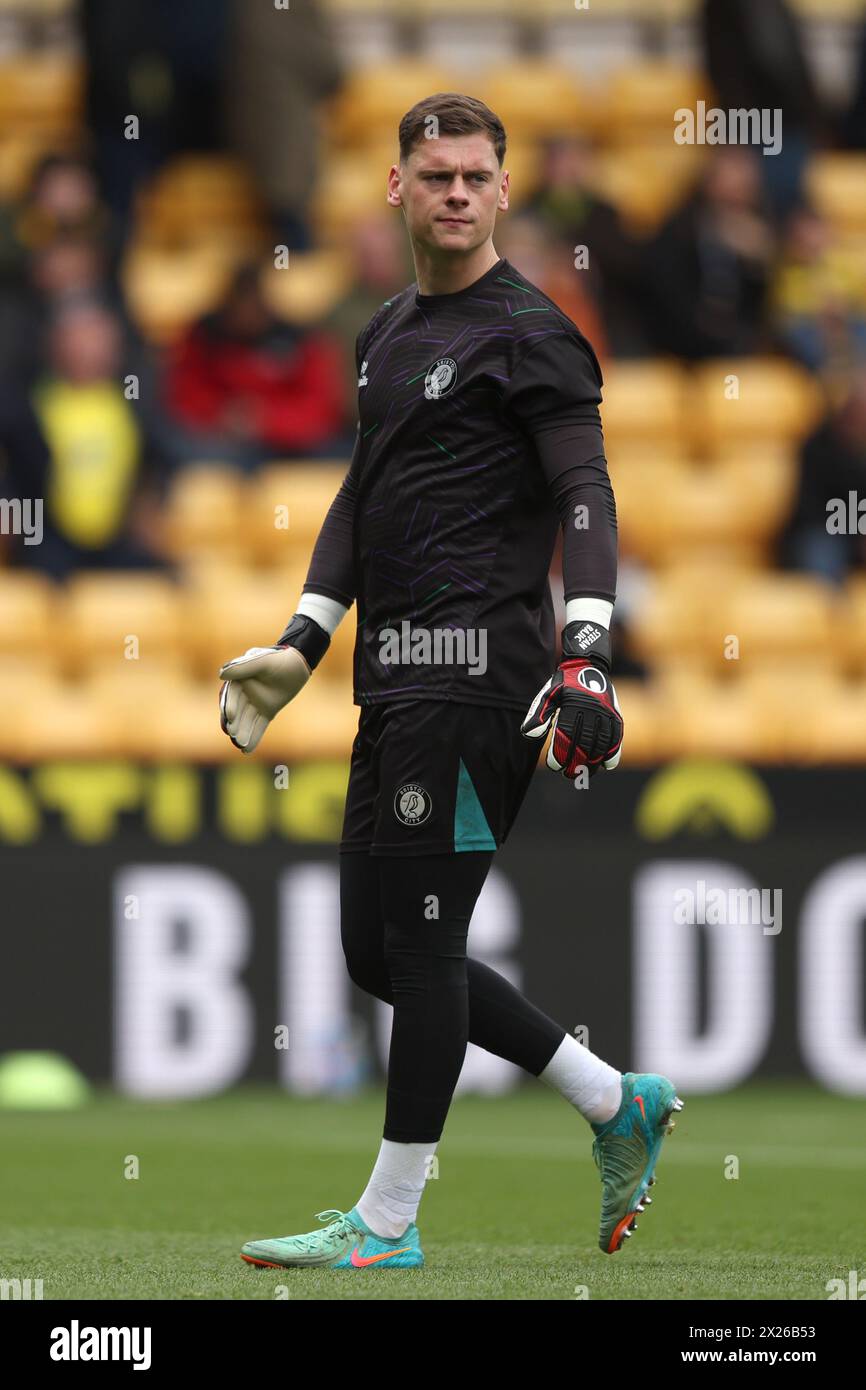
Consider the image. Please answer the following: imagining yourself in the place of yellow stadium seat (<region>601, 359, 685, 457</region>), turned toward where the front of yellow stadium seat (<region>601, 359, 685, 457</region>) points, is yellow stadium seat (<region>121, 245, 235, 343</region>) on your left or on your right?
on your right

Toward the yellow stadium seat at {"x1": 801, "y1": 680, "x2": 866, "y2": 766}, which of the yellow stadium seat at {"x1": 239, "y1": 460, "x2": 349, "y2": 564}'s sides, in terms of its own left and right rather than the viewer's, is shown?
left

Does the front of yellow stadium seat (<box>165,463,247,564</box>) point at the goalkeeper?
yes

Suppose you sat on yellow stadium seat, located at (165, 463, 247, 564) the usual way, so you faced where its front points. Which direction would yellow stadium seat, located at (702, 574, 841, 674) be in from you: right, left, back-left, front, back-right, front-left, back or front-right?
left

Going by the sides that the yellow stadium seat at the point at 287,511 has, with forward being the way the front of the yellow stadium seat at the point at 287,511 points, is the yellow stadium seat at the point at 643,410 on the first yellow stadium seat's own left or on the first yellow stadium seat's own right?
on the first yellow stadium seat's own left

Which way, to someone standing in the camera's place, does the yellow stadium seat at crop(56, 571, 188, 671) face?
facing the viewer

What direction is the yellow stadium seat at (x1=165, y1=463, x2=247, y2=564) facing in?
toward the camera

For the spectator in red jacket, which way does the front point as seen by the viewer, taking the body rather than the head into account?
toward the camera

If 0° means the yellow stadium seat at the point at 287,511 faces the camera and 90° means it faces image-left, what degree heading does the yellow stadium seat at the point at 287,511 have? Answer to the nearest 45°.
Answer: approximately 0°

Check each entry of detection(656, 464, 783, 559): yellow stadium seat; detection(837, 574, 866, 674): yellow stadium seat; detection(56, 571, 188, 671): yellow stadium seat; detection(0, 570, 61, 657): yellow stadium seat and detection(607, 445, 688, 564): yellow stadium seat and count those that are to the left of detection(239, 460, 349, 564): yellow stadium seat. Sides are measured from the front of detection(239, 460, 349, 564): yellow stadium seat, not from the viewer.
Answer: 3

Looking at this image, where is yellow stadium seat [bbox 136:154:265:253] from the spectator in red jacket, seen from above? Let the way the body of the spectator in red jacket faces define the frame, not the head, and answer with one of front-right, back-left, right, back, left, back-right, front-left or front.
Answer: back

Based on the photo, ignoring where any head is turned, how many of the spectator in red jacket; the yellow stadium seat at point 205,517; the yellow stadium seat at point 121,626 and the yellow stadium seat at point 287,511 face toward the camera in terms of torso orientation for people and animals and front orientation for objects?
4

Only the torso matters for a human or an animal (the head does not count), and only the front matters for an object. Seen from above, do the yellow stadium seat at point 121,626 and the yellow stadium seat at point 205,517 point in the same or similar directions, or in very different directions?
same or similar directions

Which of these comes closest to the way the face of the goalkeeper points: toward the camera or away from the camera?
toward the camera

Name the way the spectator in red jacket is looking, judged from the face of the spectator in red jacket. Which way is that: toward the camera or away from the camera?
toward the camera

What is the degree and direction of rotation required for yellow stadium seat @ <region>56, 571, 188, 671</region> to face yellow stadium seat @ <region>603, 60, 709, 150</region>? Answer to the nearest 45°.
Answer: approximately 135° to its left

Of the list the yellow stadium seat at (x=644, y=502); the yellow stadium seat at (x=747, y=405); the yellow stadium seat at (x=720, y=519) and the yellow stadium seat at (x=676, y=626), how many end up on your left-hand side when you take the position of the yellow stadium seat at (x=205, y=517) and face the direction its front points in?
4

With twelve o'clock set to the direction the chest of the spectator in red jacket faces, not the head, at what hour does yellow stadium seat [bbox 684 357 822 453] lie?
The yellow stadium seat is roughly at 9 o'clock from the spectator in red jacket.

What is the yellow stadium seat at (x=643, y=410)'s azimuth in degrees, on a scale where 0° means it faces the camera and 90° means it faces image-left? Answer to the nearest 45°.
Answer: approximately 0°
